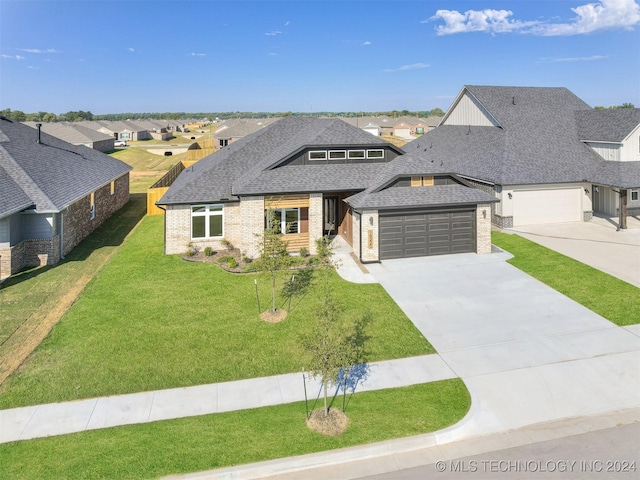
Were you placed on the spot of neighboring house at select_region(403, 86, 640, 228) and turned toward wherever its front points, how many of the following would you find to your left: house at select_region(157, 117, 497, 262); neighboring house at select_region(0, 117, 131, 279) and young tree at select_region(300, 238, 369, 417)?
0

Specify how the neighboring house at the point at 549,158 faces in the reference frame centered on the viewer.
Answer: facing the viewer and to the right of the viewer

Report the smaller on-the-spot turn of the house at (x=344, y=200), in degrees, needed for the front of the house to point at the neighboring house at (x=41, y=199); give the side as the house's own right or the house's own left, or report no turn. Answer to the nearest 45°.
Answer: approximately 90° to the house's own right

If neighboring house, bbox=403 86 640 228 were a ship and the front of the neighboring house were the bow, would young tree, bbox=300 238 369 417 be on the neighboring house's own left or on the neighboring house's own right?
on the neighboring house's own right

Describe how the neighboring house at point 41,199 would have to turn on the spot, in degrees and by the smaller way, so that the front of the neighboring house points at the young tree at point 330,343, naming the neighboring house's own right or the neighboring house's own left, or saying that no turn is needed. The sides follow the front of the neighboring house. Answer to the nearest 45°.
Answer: approximately 45° to the neighboring house's own left

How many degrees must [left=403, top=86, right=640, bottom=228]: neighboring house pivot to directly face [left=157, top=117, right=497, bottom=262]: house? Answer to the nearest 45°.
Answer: approximately 90° to its right

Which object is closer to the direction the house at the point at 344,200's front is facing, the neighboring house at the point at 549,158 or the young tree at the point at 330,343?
the young tree

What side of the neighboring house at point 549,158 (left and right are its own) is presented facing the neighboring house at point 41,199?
right

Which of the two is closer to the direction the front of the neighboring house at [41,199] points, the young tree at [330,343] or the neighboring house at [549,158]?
the young tree

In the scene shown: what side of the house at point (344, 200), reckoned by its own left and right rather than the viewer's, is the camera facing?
front

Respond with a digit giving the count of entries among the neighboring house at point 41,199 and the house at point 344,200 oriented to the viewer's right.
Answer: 0
